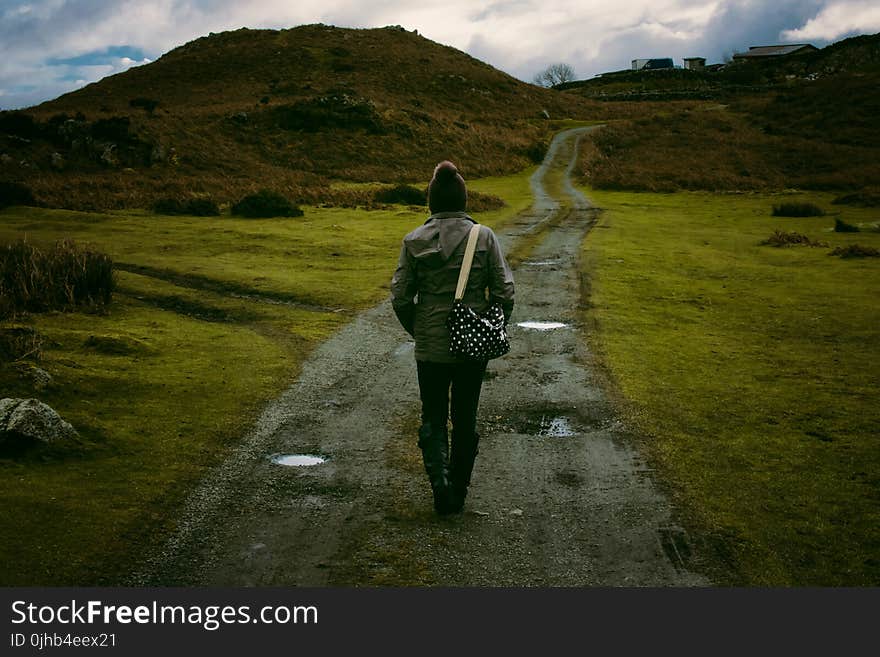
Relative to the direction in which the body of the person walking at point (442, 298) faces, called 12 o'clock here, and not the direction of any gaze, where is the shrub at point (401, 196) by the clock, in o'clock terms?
The shrub is roughly at 12 o'clock from the person walking.

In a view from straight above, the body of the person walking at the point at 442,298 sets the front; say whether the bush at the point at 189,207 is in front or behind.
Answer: in front

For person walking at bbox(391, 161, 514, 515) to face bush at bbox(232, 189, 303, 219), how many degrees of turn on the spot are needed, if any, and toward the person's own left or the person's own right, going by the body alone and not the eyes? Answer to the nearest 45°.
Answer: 0° — they already face it

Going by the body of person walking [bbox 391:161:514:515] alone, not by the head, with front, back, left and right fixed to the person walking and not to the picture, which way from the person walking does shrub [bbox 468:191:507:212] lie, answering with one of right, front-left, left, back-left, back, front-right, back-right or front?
front

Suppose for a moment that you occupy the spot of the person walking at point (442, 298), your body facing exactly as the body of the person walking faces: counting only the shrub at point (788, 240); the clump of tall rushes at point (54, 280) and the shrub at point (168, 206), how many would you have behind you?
0

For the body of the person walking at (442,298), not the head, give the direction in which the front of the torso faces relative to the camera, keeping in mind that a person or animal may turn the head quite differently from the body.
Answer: away from the camera

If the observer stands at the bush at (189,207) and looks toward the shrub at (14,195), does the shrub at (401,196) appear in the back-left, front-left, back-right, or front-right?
back-right

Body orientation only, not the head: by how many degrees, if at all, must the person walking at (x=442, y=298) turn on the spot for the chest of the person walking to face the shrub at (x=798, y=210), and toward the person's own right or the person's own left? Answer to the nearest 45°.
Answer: approximately 45° to the person's own right

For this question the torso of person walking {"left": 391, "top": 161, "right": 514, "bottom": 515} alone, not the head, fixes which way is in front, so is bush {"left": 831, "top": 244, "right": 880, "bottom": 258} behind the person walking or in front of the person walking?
in front

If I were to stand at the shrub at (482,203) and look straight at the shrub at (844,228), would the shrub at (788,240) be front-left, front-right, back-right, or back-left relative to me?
front-right

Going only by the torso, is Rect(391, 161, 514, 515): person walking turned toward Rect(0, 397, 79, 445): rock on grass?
no

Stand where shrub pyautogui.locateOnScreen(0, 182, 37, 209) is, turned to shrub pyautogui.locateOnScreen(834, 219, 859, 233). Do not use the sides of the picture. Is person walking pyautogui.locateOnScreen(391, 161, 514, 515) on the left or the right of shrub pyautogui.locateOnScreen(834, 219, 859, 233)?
right
